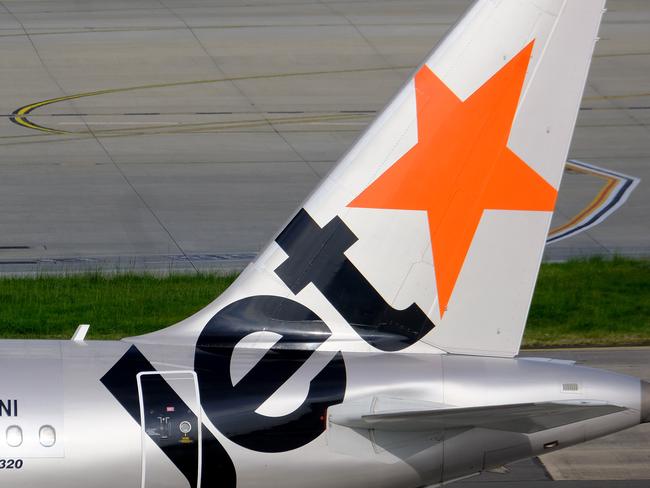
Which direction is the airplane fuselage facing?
to the viewer's left
